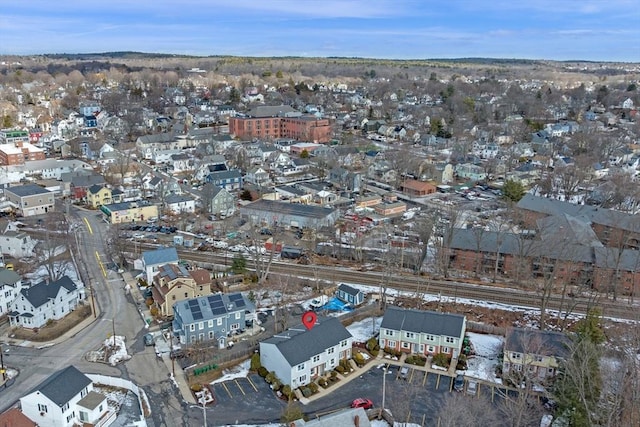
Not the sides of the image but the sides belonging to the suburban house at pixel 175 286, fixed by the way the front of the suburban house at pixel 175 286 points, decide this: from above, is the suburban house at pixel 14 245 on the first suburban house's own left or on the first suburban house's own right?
on the first suburban house's own right

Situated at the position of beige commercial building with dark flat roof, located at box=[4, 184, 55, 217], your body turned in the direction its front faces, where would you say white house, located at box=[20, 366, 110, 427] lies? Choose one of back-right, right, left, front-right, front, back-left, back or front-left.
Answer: front-right

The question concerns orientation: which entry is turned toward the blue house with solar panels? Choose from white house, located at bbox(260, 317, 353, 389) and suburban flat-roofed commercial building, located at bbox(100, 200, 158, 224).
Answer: the suburban flat-roofed commercial building

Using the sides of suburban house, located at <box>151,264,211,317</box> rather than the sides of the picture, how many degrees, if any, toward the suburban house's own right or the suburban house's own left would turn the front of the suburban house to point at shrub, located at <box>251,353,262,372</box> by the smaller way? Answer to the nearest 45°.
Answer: approximately 90° to the suburban house's own left

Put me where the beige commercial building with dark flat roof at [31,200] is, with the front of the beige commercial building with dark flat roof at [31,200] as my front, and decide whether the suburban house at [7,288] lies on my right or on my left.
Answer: on my right

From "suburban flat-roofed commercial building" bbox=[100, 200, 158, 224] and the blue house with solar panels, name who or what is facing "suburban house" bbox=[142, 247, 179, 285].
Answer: "suburban flat-roofed commercial building" bbox=[100, 200, 158, 224]

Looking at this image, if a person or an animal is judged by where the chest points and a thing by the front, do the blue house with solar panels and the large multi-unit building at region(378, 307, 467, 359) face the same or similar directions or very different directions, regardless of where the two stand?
same or similar directions

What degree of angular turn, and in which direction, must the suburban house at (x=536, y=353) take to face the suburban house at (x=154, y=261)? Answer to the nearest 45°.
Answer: approximately 90° to its right

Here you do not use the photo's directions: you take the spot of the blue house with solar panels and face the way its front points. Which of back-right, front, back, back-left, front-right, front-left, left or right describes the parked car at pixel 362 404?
front-left

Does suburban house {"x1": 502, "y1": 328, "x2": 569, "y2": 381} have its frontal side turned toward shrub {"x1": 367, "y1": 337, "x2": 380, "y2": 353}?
no

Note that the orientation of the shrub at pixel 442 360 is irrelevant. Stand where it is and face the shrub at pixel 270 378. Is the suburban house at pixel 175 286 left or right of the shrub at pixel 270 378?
right

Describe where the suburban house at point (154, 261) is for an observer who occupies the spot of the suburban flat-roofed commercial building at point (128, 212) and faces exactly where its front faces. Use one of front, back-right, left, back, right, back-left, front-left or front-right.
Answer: front

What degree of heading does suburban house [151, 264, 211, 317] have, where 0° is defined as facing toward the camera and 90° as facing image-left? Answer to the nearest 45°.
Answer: approximately 45°

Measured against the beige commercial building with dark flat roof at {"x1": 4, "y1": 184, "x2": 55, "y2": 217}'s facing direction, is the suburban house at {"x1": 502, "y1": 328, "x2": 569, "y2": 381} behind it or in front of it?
in front

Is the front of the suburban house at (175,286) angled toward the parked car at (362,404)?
no

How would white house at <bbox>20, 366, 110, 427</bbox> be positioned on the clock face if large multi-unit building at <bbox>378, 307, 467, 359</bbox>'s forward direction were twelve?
The white house is roughly at 2 o'clock from the large multi-unit building.

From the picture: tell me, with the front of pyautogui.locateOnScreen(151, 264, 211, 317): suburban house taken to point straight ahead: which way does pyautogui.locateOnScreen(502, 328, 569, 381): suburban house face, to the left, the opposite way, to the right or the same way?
the same way

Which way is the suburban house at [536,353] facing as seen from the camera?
toward the camera
